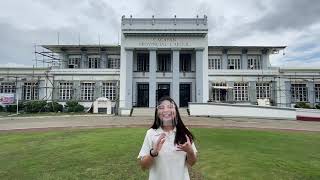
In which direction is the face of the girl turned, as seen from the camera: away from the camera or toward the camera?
toward the camera

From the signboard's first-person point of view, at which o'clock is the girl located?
The girl is roughly at 12 o'clock from the signboard.

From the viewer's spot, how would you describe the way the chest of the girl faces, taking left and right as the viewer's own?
facing the viewer

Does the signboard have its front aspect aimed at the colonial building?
no

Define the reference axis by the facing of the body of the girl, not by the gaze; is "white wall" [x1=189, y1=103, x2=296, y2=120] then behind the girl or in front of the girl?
behind

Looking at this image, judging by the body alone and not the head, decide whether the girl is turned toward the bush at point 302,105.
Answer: no

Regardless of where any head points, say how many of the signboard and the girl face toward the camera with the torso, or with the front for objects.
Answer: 2

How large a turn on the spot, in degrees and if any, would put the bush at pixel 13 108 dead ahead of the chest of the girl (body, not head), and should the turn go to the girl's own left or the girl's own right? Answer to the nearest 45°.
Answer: approximately 135° to the girl's own right

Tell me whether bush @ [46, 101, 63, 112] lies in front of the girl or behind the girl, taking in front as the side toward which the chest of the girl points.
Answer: behind

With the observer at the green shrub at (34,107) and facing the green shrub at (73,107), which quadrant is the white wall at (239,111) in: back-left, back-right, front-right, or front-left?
front-right

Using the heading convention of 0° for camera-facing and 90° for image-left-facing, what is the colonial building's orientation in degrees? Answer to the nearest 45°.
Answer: approximately 0°

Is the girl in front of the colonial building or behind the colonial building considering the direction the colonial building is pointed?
in front

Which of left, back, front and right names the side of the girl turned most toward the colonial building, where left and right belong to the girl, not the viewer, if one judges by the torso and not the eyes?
back

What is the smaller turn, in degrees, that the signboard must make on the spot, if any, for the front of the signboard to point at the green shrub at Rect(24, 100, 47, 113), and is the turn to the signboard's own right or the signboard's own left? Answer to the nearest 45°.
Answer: approximately 45° to the signboard's own left
